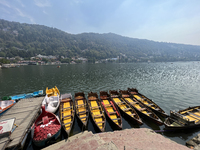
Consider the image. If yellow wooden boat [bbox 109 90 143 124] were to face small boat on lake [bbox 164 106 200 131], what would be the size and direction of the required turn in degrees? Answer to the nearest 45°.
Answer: approximately 45° to its left

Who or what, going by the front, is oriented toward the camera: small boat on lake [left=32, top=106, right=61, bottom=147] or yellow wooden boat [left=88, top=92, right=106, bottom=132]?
the yellow wooden boat

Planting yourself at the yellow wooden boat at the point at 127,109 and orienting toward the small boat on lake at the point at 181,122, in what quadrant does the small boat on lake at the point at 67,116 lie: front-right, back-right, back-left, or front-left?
back-right

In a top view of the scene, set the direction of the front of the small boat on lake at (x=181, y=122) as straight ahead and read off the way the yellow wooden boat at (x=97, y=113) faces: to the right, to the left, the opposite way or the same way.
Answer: to the left

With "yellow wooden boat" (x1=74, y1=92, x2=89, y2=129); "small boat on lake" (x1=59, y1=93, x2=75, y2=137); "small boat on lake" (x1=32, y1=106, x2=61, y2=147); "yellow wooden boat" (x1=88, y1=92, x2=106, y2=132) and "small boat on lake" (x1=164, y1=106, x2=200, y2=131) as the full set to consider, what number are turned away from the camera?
1

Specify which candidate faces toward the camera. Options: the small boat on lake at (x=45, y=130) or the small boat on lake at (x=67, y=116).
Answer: the small boat on lake at (x=67, y=116)

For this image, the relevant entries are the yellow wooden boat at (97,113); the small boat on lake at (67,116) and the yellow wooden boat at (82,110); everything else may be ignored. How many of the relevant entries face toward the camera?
3

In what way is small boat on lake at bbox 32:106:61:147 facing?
away from the camera

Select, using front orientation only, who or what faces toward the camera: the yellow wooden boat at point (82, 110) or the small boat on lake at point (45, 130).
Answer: the yellow wooden boat

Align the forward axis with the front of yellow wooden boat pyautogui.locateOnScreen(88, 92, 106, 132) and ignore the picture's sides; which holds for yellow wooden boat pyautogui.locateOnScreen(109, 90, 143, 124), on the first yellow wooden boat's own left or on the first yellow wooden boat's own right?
on the first yellow wooden boat's own left
